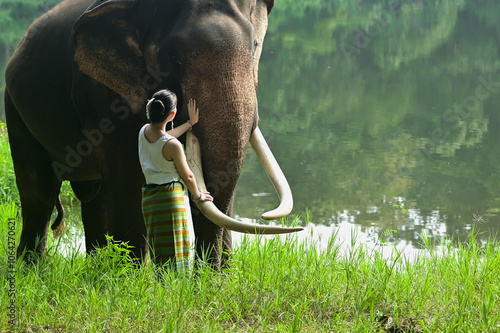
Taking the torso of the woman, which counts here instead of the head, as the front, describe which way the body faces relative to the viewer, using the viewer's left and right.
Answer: facing away from the viewer and to the right of the viewer

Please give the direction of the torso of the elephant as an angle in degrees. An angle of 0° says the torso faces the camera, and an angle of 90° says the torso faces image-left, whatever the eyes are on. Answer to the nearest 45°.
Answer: approximately 315°
